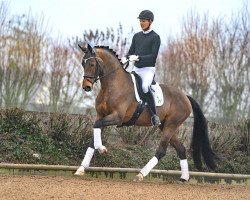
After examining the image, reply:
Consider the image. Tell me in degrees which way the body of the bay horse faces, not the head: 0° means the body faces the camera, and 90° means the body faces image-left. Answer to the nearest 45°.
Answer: approximately 90°

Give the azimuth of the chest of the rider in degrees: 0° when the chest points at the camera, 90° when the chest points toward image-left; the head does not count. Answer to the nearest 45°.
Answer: approximately 45°
